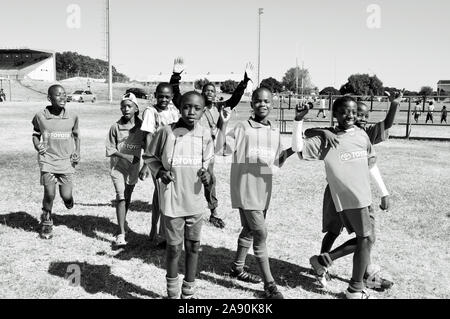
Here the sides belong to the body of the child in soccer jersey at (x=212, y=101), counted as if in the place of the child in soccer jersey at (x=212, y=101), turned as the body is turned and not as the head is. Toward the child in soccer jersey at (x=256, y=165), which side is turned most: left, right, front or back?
front

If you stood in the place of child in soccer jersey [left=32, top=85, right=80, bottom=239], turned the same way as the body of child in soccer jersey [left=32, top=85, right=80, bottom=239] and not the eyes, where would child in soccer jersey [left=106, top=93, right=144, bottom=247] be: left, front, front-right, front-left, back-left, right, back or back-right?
front-left

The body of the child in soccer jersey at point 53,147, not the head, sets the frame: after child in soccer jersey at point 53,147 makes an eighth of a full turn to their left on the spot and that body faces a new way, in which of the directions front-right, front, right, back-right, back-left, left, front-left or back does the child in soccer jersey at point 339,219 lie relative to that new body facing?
front

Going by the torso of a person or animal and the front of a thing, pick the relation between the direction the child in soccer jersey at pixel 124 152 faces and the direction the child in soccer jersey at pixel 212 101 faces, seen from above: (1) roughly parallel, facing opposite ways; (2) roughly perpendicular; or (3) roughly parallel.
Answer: roughly parallel

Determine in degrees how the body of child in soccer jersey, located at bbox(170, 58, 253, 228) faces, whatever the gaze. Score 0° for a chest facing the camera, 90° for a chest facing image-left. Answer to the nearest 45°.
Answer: approximately 0°

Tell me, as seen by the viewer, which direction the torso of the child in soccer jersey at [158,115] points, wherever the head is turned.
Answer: toward the camera

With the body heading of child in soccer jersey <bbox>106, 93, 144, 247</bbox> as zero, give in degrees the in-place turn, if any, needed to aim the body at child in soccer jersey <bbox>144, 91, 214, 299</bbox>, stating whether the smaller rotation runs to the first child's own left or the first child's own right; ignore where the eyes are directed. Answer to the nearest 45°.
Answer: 0° — they already face them

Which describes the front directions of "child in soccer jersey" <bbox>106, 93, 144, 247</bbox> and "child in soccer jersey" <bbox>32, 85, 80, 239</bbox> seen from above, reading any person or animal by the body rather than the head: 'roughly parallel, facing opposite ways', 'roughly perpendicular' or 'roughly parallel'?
roughly parallel

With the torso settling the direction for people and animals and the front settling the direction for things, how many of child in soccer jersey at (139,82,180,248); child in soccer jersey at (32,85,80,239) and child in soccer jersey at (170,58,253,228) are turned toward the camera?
3

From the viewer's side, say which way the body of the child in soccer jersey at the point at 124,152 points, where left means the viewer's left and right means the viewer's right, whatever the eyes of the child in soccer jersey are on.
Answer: facing the viewer

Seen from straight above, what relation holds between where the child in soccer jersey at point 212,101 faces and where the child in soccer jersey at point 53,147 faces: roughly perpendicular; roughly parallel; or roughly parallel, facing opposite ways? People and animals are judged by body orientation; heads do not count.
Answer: roughly parallel

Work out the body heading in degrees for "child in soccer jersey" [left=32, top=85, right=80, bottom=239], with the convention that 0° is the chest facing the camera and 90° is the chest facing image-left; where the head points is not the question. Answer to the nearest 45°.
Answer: approximately 0°

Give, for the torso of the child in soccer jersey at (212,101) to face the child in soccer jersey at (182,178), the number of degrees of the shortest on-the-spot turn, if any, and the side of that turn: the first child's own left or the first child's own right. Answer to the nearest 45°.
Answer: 0° — they already face them

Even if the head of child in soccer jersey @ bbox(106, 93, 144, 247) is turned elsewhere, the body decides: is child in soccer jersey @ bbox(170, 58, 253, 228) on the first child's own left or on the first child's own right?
on the first child's own left

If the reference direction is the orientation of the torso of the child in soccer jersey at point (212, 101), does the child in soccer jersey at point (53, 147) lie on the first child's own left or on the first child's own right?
on the first child's own right
